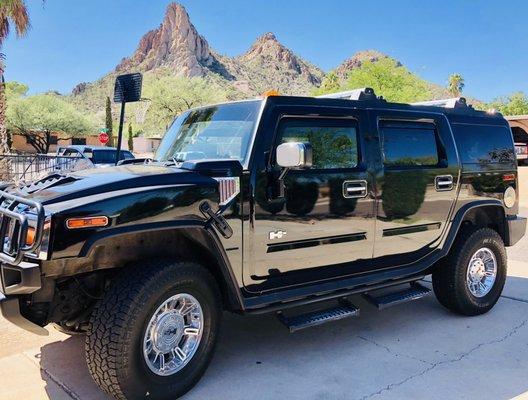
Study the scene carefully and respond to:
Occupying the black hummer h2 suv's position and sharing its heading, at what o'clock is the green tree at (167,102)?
The green tree is roughly at 4 o'clock from the black hummer h2 suv.

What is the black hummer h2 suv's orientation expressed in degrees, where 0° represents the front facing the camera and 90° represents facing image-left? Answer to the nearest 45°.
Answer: approximately 45°

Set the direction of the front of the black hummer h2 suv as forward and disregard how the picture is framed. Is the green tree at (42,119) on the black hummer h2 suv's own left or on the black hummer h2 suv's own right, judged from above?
on the black hummer h2 suv's own right

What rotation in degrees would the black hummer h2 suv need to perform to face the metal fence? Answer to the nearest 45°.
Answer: approximately 90° to its right

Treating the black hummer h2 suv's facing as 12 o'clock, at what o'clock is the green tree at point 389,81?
The green tree is roughly at 5 o'clock from the black hummer h2 suv.

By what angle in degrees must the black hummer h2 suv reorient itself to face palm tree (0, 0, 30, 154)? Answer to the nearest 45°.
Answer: approximately 90° to its right
